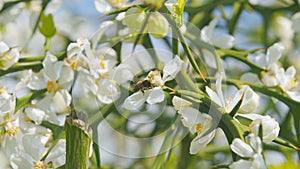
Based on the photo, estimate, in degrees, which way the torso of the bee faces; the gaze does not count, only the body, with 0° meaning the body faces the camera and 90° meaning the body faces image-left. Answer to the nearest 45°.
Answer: approximately 270°

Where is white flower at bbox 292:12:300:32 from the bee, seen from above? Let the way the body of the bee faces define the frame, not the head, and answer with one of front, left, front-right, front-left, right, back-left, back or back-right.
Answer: front-left
